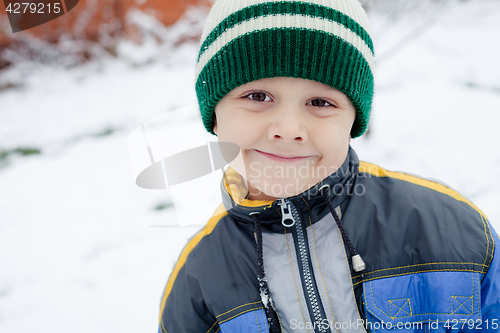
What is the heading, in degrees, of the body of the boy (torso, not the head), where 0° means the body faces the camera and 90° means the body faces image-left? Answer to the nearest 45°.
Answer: approximately 0°
